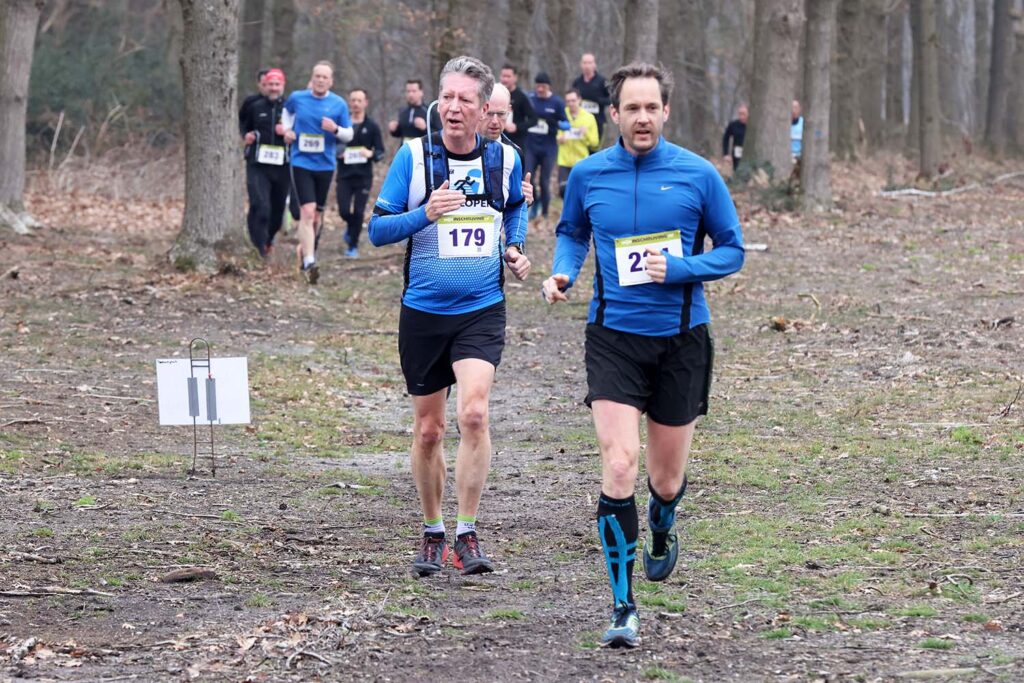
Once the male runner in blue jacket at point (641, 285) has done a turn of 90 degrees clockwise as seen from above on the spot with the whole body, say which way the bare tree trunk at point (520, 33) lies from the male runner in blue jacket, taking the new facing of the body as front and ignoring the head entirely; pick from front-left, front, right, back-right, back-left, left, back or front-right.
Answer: right

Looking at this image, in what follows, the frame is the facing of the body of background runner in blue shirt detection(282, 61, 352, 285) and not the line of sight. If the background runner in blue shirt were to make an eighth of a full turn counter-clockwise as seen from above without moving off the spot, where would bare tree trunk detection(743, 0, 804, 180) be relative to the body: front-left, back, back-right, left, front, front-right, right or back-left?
left

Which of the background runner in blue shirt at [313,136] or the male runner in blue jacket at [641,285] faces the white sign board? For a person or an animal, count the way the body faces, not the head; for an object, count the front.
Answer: the background runner in blue shirt

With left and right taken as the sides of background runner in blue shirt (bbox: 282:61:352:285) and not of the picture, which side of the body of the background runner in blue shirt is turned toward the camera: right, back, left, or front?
front

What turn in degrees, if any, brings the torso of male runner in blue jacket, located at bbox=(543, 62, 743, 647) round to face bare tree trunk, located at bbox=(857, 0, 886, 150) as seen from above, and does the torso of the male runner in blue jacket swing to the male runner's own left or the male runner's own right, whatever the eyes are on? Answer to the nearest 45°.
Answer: approximately 180°

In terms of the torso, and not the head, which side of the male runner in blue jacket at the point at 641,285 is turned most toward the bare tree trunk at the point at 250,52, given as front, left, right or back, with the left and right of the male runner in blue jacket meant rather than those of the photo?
back

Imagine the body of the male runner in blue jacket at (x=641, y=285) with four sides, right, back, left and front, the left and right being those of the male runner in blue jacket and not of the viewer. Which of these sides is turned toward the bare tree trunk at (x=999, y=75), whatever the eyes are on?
back

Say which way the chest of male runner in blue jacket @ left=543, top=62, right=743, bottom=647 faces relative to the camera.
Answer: toward the camera

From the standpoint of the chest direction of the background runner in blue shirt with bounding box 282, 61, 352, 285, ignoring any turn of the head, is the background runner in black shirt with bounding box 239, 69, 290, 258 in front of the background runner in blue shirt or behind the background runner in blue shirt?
behind

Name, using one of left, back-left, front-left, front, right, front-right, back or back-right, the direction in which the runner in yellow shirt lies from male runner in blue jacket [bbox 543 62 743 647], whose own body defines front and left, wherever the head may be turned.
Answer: back

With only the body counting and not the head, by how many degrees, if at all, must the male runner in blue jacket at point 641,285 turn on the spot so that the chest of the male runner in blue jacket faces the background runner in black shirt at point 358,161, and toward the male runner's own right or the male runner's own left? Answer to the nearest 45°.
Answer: approximately 180°
